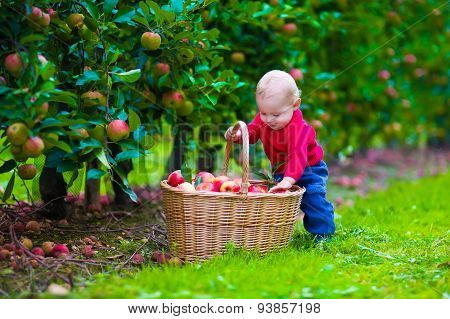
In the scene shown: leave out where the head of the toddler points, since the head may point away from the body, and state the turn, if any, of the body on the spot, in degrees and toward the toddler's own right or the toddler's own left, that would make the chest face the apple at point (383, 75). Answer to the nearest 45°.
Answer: approximately 135° to the toddler's own right

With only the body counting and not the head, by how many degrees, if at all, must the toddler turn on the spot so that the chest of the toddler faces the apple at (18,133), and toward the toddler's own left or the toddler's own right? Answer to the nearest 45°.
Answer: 0° — they already face it

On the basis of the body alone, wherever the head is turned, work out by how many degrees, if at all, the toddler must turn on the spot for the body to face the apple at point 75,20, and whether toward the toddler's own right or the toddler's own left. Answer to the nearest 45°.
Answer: approximately 45° to the toddler's own right

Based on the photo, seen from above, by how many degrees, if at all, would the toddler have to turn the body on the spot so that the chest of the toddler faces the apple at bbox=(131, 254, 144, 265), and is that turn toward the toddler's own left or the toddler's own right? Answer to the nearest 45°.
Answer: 0° — they already face it

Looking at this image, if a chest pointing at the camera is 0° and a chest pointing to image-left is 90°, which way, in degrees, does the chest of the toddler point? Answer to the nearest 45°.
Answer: approximately 45°

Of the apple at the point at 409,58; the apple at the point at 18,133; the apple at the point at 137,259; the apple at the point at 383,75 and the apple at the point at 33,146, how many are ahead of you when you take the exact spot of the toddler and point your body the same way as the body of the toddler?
3

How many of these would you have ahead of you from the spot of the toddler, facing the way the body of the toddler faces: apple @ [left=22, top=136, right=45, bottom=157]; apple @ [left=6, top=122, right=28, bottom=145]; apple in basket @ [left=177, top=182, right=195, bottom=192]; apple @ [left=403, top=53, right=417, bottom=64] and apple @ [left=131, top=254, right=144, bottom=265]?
4

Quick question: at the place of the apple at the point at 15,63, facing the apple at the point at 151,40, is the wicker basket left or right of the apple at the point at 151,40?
right
